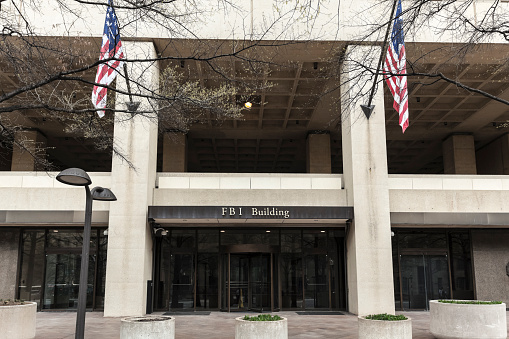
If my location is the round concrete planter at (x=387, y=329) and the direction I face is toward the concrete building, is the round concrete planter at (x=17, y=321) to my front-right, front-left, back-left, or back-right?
front-left

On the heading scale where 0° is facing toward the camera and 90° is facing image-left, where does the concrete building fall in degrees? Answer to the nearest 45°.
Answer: approximately 0°

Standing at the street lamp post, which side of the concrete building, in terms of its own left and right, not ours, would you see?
front

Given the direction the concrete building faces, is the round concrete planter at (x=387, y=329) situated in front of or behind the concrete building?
in front

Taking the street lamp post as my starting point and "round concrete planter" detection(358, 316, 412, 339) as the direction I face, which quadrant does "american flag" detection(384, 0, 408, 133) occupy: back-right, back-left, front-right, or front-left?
front-left

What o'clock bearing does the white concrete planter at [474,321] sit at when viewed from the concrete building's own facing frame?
The white concrete planter is roughly at 11 o'clock from the concrete building.

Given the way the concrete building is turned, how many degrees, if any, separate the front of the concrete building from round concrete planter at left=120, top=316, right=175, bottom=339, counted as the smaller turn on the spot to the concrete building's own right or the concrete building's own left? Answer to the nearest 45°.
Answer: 0° — it already faces it

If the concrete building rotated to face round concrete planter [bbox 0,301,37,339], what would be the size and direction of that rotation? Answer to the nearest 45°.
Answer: approximately 45° to its right

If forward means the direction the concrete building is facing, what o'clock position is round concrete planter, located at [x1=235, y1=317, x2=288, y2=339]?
The round concrete planter is roughly at 12 o'clock from the concrete building.
